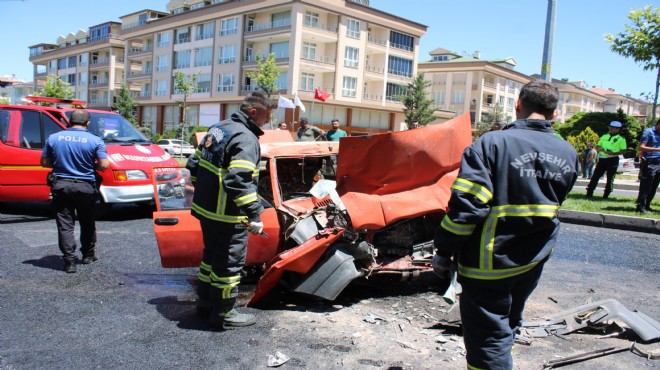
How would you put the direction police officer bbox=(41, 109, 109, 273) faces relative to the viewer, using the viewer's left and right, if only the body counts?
facing away from the viewer

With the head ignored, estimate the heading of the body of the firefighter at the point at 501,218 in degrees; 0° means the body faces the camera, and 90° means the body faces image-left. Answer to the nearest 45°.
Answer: approximately 135°

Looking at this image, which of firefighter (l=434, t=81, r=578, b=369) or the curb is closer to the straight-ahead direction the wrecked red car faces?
the firefighter

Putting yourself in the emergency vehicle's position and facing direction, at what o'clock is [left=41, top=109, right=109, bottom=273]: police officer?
The police officer is roughly at 1 o'clock from the emergency vehicle.

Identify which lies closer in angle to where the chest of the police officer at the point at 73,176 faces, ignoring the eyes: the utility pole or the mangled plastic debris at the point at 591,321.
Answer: the utility pole

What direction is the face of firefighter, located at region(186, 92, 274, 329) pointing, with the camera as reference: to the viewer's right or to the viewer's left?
to the viewer's right

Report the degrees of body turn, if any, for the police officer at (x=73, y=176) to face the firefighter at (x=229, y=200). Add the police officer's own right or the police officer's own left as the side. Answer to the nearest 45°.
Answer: approximately 135° to the police officer's own right

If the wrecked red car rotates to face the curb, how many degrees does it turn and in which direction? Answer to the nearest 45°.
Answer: approximately 90° to its left

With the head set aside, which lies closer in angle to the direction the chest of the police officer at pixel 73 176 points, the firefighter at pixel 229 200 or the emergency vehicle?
the emergency vehicle

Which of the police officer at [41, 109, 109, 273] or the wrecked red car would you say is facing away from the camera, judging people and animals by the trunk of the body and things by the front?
the police officer

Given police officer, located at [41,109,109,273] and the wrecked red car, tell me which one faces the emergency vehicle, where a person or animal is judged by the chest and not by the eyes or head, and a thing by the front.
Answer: the police officer

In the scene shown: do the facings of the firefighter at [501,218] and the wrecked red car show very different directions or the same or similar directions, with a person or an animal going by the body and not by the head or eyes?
very different directions

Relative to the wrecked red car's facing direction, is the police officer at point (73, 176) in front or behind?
behind

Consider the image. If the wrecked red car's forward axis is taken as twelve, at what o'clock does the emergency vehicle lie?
The emergency vehicle is roughly at 6 o'clock from the wrecked red car.
